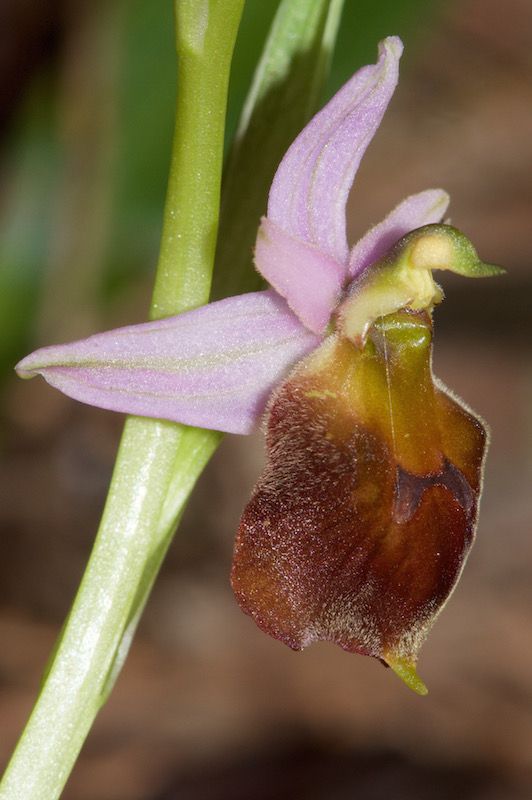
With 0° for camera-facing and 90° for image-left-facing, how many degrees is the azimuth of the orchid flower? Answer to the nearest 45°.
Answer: approximately 315°
